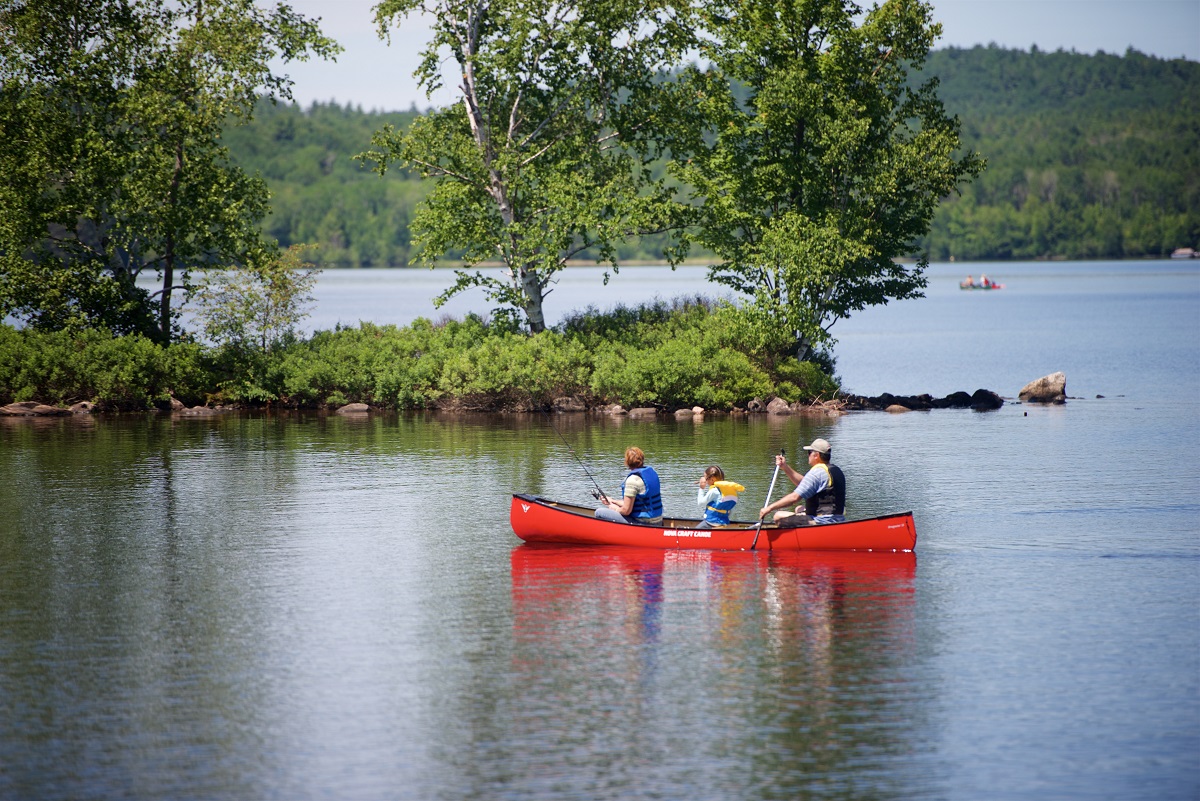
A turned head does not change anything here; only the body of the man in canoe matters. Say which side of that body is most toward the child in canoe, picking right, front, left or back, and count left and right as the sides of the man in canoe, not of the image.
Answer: front

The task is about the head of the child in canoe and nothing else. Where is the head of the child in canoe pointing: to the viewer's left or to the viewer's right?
to the viewer's left

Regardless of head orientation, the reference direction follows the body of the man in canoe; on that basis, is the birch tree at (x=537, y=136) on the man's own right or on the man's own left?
on the man's own right

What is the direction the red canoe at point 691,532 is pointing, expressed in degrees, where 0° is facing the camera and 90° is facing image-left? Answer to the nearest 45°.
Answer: approximately 90°

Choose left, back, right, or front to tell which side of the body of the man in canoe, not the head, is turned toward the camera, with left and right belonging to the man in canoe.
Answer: left

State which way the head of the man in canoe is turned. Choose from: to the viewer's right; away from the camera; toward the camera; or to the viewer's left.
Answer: to the viewer's left

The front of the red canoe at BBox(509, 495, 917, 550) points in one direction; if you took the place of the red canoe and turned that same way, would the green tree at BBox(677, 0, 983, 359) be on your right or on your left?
on your right

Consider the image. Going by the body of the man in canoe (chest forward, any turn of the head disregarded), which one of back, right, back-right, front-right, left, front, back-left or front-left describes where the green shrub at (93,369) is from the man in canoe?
front-right
